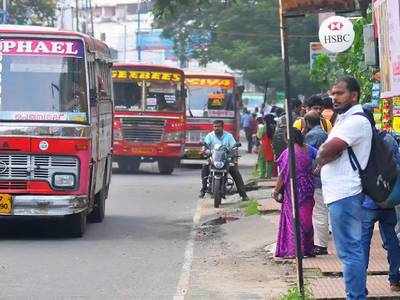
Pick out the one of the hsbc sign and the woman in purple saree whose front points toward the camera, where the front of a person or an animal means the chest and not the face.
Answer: the hsbc sign

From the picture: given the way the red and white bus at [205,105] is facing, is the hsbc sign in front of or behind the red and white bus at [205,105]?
in front

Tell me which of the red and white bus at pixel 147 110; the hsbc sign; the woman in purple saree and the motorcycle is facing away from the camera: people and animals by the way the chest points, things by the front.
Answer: the woman in purple saree

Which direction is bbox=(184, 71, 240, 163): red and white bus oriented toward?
toward the camera

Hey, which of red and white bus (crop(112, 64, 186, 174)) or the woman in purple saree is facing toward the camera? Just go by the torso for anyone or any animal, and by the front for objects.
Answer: the red and white bus

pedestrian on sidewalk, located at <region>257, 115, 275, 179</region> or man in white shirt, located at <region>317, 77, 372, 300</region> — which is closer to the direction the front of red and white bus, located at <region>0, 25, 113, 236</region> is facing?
the man in white shirt

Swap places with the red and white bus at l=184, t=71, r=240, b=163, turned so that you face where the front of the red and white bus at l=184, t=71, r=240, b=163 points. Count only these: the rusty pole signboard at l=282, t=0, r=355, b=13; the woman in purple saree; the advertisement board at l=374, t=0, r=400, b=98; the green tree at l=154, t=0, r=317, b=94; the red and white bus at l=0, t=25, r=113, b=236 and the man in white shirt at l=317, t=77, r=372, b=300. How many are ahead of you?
5

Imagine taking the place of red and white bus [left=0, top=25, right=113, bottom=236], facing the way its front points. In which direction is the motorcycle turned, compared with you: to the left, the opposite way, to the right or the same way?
the same way

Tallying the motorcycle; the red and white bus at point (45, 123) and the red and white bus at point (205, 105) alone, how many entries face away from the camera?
0

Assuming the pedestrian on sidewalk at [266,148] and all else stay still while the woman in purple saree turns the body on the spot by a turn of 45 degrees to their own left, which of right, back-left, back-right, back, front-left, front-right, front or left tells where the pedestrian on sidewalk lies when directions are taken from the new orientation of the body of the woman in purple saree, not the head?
front-right

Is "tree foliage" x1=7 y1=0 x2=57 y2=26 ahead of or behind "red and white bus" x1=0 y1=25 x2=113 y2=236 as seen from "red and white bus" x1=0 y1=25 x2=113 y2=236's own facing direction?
behind

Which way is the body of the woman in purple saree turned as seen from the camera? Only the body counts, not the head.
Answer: away from the camera

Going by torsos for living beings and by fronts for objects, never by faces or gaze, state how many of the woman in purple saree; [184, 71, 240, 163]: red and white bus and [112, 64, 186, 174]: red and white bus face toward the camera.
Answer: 2

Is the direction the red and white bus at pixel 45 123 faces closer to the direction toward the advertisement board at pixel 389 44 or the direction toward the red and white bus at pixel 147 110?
the advertisement board

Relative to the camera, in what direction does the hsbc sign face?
facing the viewer

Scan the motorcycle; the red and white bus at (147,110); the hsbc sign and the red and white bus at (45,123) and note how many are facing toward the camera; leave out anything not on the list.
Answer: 4

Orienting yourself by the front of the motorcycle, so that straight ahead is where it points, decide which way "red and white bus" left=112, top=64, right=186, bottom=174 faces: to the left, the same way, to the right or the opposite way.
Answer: the same way
